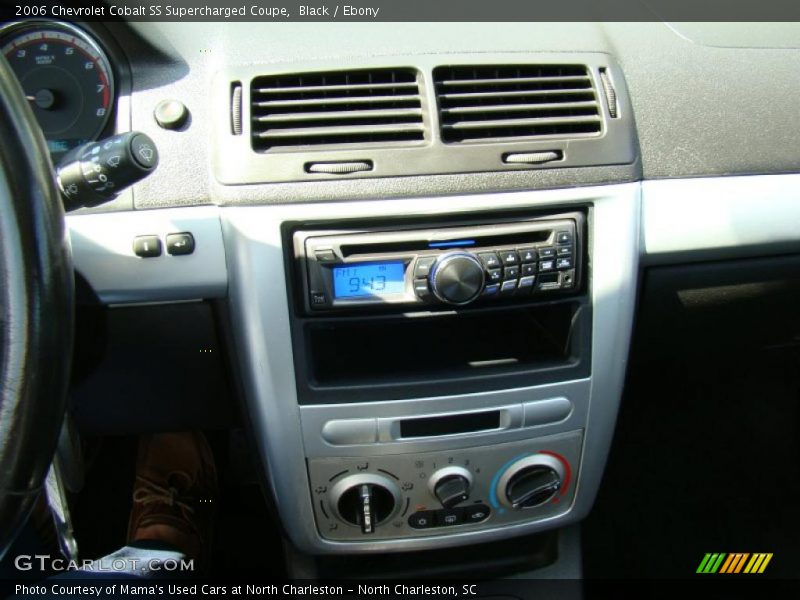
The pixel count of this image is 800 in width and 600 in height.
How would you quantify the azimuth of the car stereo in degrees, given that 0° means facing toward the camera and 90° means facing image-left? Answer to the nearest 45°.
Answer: approximately 0°
